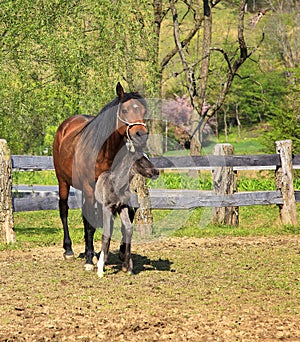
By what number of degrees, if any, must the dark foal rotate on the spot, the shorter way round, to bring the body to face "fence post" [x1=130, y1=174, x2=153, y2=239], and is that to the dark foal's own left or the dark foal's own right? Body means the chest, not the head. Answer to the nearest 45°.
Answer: approximately 135° to the dark foal's own left

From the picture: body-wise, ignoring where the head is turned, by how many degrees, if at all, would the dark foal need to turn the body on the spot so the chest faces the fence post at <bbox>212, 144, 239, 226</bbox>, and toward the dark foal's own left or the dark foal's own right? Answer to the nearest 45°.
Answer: approximately 90° to the dark foal's own left

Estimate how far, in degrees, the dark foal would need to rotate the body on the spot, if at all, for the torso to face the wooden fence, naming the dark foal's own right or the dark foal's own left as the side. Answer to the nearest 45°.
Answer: approximately 180°

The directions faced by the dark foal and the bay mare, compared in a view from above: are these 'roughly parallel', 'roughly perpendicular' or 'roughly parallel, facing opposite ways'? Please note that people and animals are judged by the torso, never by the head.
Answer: roughly parallel

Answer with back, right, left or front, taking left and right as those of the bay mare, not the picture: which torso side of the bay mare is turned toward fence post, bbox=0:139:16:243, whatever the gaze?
back

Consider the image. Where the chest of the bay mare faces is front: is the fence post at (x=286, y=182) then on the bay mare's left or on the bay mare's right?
on the bay mare's left

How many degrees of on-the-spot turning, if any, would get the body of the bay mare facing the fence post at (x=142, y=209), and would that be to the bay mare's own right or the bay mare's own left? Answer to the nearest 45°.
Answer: approximately 135° to the bay mare's own left

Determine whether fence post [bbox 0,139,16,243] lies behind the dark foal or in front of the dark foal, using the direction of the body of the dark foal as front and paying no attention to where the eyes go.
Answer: behind

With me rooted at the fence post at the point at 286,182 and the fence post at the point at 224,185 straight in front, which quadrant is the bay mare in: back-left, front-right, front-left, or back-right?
front-left

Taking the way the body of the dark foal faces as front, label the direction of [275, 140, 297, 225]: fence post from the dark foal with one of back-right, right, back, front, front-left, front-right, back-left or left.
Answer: left

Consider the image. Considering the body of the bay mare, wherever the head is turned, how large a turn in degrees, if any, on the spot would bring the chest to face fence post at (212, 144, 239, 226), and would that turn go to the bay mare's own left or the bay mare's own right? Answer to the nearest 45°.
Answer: approximately 90° to the bay mare's own left

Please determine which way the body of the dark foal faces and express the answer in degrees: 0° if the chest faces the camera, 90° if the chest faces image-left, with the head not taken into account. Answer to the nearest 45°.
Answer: approximately 315°
